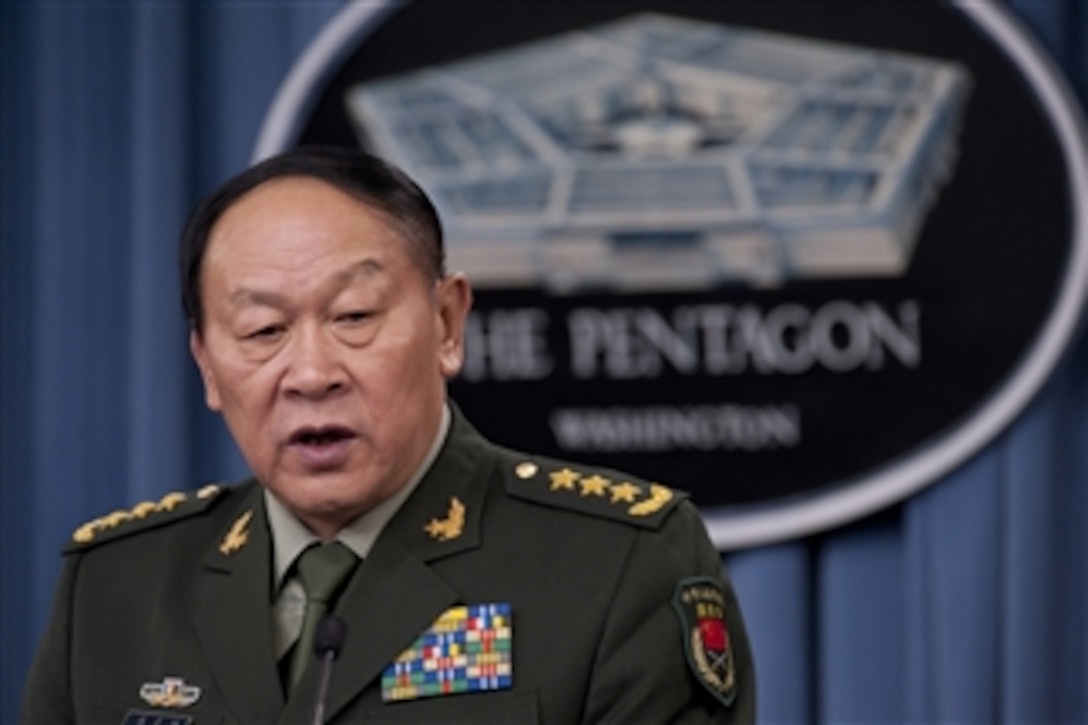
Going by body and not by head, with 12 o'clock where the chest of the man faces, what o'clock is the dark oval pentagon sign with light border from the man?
The dark oval pentagon sign with light border is roughly at 6 o'clock from the man.

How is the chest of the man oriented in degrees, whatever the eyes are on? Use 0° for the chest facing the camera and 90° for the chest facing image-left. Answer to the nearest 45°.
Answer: approximately 45°
